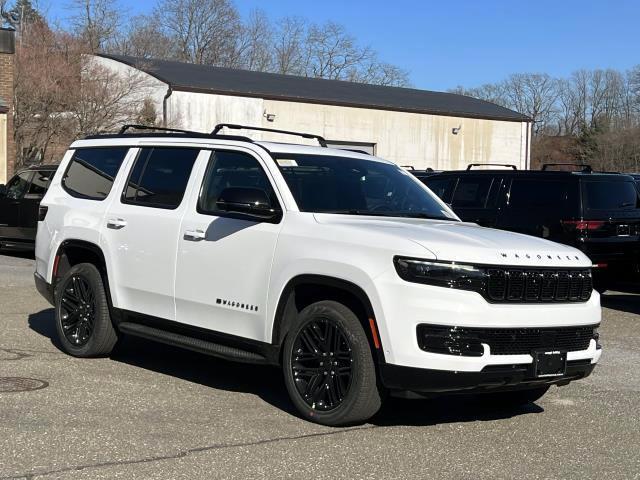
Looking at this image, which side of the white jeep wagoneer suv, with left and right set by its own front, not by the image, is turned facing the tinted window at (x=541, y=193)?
left

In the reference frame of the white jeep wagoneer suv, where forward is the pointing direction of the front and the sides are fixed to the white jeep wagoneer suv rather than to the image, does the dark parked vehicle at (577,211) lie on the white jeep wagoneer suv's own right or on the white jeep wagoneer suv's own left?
on the white jeep wagoneer suv's own left

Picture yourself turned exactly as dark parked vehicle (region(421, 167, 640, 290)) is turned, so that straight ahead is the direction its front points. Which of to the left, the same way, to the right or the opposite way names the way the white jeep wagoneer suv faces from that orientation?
the opposite way

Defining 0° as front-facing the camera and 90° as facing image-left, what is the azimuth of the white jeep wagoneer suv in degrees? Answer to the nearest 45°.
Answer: approximately 315°

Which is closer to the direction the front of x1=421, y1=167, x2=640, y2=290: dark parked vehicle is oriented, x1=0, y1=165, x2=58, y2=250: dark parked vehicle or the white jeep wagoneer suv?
the dark parked vehicle

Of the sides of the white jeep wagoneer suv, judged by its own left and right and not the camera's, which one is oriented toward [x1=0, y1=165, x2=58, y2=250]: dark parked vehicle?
back

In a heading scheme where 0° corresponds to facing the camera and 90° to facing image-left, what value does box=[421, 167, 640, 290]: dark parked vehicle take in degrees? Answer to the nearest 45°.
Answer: approximately 135°

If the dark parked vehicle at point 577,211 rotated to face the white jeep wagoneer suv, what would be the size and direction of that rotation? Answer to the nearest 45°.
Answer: approximately 135° to its left
